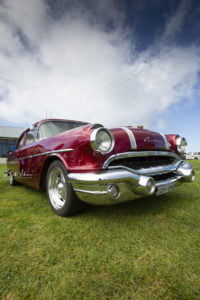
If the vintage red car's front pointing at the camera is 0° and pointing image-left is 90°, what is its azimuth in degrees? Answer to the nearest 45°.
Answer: approximately 315°
